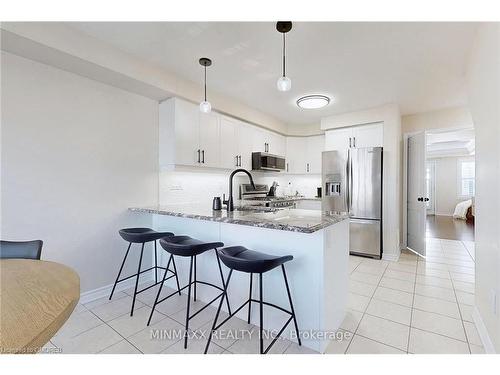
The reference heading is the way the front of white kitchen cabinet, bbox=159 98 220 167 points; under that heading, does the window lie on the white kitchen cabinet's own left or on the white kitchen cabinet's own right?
on the white kitchen cabinet's own left

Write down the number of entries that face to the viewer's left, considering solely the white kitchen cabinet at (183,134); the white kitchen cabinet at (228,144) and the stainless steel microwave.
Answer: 0

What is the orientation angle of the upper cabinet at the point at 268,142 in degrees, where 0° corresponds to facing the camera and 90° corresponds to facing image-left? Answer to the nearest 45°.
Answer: approximately 315°

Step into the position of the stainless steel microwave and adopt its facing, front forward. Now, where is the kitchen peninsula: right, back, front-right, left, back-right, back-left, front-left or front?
front-right

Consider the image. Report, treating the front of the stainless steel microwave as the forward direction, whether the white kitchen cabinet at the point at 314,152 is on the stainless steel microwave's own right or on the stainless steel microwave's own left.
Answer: on the stainless steel microwave's own left

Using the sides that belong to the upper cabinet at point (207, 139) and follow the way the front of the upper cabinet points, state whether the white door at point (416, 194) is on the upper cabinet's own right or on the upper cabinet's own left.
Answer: on the upper cabinet's own left

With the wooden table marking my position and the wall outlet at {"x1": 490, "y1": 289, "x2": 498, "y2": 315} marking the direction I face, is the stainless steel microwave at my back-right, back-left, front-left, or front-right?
front-left

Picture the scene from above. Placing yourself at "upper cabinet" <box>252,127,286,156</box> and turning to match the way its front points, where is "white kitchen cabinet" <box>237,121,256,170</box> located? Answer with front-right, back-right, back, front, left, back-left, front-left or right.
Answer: right

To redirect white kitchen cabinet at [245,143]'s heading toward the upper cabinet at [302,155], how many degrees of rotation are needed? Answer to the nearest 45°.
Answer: approximately 90° to its left

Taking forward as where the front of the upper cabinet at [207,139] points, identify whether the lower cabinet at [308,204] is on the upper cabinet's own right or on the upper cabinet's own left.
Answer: on the upper cabinet's own left

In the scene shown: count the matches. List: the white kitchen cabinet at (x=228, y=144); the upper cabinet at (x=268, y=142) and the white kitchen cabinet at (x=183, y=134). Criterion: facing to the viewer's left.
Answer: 0

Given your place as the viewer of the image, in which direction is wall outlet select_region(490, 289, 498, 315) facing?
facing to the left of the viewer

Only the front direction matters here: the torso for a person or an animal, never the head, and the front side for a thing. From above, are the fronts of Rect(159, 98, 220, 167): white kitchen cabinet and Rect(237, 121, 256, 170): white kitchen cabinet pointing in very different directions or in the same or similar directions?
same or similar directions

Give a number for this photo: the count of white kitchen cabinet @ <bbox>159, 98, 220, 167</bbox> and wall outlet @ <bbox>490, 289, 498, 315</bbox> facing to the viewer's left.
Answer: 1

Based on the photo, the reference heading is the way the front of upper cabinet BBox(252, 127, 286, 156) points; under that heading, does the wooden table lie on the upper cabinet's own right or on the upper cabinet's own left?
on the upper cabinet's own right

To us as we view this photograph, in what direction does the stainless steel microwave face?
facing the viewer and to the right of the viewer
